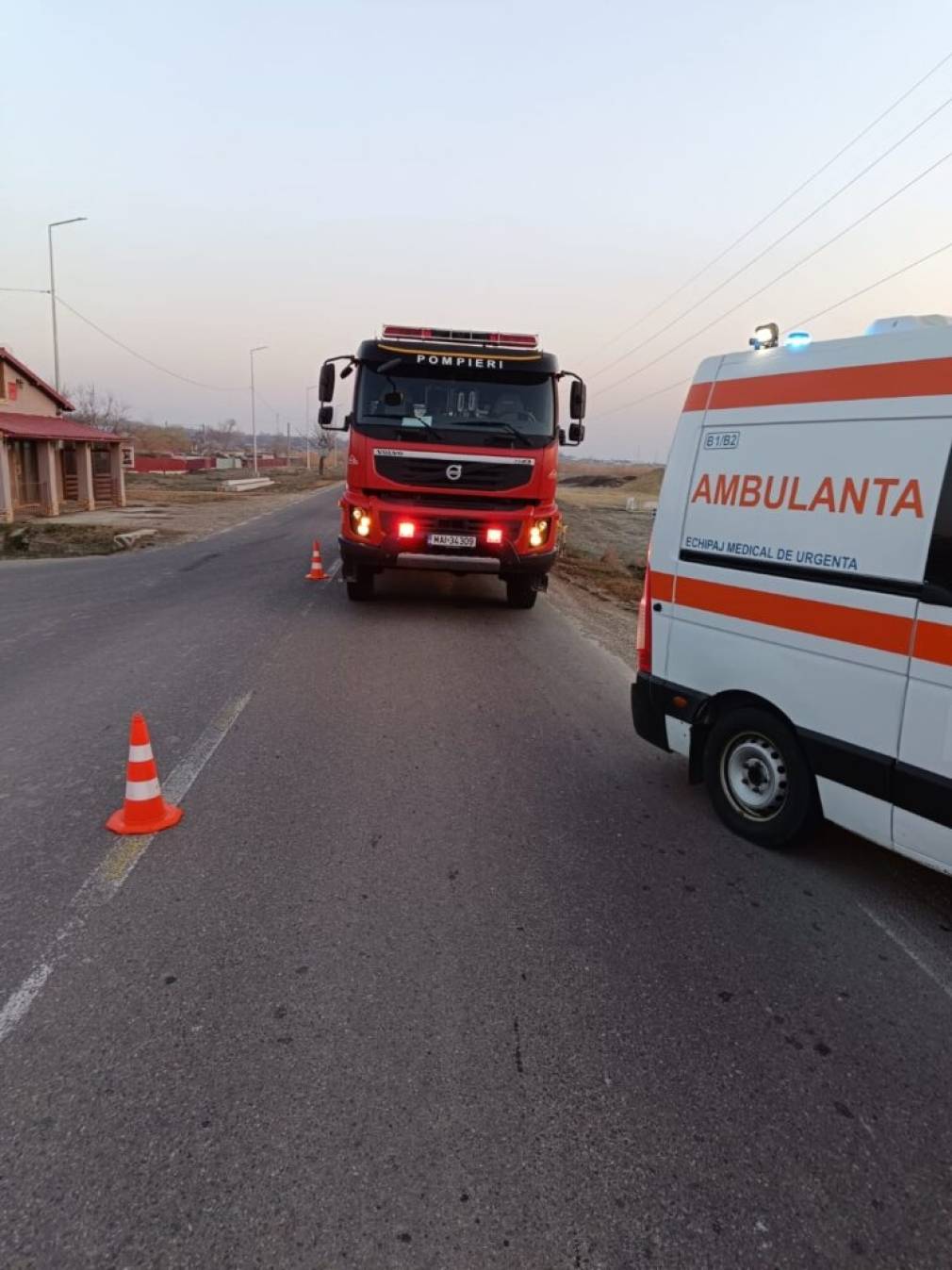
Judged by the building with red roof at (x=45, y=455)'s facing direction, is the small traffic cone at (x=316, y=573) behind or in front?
in front

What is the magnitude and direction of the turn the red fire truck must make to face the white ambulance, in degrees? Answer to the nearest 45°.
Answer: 0° — it already faces it

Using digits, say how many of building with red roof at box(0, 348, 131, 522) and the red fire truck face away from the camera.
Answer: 0

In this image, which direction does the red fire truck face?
toward the camera

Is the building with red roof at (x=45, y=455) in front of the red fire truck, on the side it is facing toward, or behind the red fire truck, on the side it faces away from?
behind

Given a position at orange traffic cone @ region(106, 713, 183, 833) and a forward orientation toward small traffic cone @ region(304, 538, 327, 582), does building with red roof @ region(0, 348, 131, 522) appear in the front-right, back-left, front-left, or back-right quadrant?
front-left

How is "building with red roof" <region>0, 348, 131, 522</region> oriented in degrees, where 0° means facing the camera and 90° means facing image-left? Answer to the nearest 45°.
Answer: approximately 315°

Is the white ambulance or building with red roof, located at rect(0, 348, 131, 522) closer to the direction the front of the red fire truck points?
the white ambulance

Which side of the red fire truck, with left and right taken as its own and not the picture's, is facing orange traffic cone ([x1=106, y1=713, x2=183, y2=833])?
front

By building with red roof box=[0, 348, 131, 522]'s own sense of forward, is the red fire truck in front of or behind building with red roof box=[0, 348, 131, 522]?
in front

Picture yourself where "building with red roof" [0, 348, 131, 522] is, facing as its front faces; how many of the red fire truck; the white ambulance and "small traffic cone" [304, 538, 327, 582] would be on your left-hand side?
0

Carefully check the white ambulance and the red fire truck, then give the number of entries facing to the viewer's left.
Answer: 0
